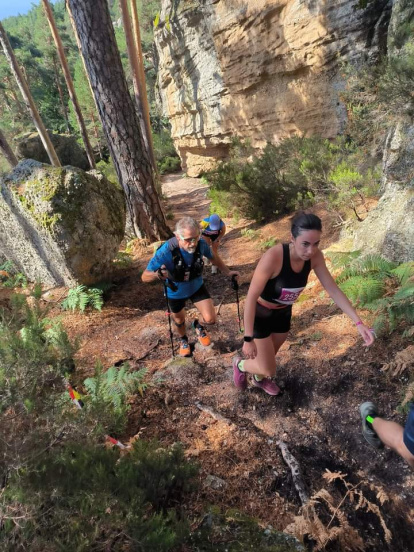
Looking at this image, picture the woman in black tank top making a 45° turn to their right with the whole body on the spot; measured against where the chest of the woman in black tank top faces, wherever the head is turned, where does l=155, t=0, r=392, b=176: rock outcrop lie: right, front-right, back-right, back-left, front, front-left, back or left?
back

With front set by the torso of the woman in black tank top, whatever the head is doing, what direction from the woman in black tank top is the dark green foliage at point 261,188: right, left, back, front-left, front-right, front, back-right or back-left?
back-left

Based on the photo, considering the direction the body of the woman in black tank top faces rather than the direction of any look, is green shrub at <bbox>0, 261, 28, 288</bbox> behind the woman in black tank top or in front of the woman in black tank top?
behind

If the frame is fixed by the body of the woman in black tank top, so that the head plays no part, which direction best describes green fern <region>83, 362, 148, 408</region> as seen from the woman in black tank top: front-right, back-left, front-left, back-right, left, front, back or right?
back-right

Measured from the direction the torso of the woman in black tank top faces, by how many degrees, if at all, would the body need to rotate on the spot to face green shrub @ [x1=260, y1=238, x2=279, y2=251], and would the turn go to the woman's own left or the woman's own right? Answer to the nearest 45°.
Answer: approximately 135° to the woman's own left

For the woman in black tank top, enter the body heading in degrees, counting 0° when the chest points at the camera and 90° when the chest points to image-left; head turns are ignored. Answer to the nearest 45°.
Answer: approximately 315°

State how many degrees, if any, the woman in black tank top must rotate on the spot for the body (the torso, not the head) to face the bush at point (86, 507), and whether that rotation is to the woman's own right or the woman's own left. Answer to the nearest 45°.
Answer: approximately 90° to the woman's own right

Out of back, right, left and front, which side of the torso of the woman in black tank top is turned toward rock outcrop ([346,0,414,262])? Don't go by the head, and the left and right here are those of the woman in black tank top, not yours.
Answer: left

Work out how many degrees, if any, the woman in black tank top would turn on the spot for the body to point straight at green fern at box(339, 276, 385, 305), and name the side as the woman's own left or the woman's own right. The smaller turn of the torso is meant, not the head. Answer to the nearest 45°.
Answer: approximately 90° to the woman's own left

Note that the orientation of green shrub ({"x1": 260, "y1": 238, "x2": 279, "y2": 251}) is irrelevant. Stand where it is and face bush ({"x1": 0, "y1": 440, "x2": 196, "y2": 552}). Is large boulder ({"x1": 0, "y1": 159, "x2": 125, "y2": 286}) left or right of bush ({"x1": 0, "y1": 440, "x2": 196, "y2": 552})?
right

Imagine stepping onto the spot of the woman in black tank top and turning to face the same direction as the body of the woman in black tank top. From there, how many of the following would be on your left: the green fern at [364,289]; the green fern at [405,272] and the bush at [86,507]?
2
